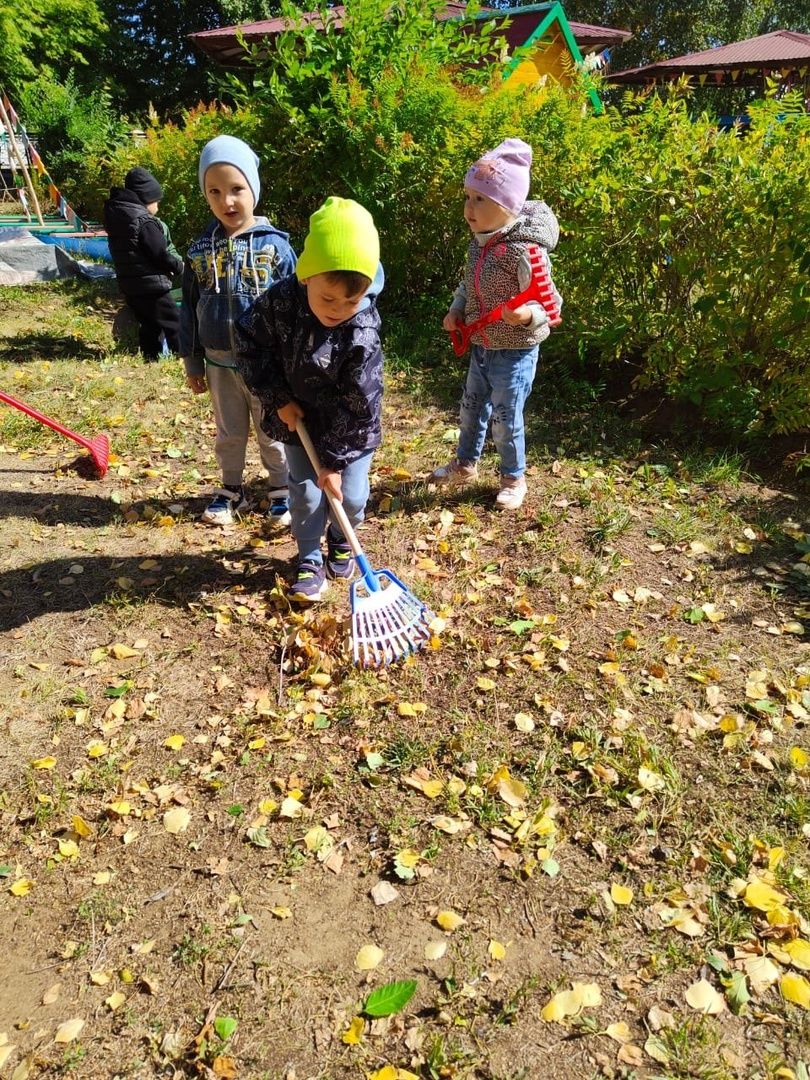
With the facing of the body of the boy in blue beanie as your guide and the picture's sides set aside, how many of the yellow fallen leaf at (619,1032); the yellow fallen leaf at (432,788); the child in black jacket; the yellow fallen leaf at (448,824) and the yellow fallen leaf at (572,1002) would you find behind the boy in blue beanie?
1

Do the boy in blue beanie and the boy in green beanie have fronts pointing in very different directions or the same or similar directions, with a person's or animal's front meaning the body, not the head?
same or similar directions

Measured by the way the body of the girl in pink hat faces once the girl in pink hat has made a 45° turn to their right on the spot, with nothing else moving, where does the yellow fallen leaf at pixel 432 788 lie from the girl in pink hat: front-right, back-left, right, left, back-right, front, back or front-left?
left

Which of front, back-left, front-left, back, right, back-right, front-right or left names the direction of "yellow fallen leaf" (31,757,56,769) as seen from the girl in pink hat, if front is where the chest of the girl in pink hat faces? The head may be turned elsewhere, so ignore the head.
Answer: front

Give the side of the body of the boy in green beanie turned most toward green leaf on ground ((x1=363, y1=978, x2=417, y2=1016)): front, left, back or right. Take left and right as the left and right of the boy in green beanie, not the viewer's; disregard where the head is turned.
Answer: front

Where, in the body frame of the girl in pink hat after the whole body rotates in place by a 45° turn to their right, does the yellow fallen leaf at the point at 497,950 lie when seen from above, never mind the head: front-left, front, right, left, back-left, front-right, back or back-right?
left

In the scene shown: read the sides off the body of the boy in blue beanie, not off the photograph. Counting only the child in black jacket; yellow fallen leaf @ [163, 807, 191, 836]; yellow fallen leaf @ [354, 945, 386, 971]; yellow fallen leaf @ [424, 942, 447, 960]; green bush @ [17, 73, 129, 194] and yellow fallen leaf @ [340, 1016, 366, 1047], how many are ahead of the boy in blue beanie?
4

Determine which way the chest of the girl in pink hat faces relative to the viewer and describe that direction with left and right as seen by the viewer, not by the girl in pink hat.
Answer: facing the viewer and to the left of the viewer

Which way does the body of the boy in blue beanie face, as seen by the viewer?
toward the camera

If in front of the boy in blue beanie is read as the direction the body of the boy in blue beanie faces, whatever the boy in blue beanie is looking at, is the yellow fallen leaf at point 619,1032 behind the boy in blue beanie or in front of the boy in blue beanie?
in front

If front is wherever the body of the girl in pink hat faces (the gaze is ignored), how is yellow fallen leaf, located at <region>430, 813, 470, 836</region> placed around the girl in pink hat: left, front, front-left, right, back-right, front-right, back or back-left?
front-left

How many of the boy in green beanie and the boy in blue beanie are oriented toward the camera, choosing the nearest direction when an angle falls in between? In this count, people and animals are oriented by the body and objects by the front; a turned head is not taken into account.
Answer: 2

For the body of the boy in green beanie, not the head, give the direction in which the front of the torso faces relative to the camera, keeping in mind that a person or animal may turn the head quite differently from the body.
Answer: toward the camera

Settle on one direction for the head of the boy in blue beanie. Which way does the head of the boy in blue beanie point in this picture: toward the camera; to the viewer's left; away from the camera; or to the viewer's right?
toward the camera

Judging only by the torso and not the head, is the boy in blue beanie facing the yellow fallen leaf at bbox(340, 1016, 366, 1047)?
yes
